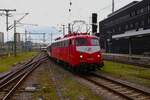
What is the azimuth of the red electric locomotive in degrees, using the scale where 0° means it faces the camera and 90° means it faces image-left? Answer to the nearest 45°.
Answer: approximately 315°

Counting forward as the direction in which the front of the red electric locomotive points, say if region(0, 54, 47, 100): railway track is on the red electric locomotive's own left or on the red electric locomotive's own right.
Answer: on the red electric locomotive's own right
